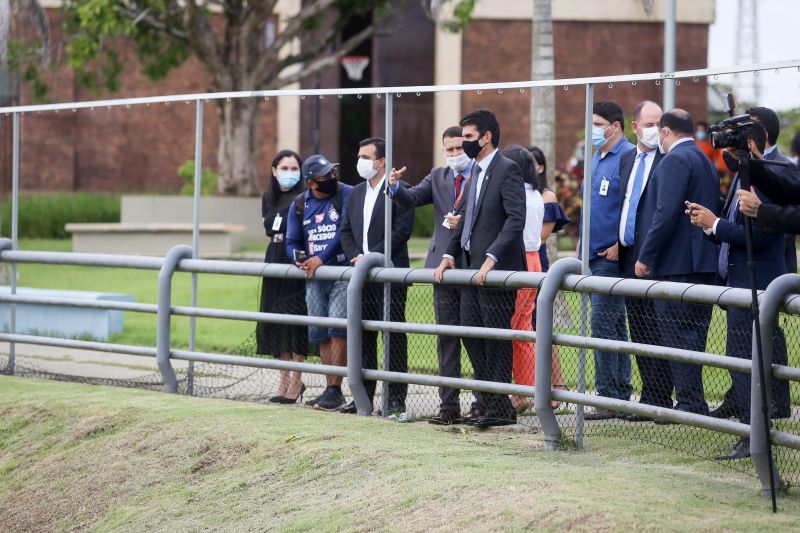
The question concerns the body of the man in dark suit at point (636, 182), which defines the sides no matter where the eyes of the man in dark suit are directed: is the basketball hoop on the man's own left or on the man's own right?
on the man's own right

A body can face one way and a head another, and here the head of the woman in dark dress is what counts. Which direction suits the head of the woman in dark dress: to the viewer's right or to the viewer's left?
to the viewer's right

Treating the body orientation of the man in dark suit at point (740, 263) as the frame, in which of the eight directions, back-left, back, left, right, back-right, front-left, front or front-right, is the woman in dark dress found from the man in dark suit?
front-right

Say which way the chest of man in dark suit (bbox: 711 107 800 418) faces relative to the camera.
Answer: to the viewer's left

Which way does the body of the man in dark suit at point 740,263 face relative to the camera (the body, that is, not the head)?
to the viewer's left

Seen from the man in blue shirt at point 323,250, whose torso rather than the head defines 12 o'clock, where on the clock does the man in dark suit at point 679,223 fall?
The man in dark suit is roughly at 9 o'clock from the man in blue shirt.

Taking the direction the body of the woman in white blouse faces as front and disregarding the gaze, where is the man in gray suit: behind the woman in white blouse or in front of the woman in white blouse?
in front

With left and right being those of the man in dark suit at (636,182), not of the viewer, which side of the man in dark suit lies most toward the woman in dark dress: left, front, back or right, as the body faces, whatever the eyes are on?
right

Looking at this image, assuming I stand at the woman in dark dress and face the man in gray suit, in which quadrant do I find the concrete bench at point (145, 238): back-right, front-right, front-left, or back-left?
back-left

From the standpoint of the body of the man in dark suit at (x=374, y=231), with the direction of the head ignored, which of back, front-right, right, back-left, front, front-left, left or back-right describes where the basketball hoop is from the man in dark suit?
back-right

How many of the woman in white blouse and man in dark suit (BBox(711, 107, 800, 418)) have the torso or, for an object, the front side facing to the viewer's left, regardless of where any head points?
2

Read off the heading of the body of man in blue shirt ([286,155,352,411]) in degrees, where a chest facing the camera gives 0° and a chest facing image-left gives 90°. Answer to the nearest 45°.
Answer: approximately 45°

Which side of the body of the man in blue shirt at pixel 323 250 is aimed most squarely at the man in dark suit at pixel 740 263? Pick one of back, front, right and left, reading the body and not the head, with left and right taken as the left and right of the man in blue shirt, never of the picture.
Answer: left
